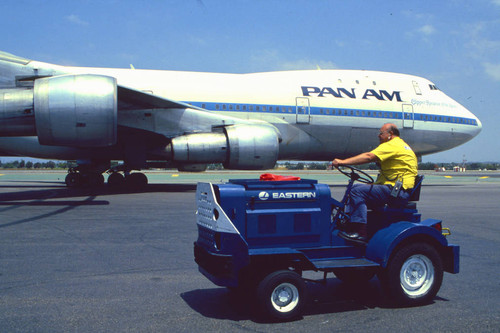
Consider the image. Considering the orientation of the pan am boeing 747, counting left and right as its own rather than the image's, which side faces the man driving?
right

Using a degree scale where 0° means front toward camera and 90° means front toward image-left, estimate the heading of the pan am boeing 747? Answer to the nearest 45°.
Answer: approximately 270°

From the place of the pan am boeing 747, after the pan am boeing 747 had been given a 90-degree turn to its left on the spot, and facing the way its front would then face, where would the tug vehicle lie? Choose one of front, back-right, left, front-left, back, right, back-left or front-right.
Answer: back
